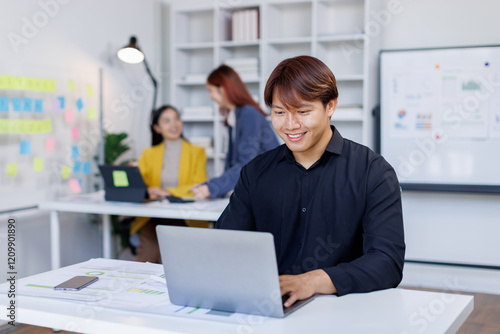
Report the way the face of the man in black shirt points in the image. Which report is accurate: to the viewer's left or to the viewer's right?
to the viewer's left

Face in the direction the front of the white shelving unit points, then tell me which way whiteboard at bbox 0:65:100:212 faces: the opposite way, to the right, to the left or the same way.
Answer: to the left

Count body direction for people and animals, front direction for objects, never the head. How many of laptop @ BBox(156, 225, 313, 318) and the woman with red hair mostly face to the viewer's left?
1

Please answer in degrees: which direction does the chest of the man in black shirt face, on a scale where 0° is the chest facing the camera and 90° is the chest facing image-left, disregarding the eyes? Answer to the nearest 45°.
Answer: approximately 45°

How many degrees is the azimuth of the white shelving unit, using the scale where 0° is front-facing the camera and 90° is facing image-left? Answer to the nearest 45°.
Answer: approximately 0°

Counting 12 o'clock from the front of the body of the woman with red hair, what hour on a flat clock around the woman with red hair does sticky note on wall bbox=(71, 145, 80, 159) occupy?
The sticky note on wall is roughly at 1 o'clock from the woman with red hair.

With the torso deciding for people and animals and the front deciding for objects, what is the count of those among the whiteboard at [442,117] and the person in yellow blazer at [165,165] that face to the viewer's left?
0

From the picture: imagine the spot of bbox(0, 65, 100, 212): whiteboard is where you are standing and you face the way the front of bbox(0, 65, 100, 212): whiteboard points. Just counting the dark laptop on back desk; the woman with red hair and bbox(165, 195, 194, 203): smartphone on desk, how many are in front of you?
3

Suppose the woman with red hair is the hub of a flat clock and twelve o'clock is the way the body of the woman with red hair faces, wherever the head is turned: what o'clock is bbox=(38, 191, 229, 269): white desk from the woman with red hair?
The white desk is roughly at 12 o'clock from the woman with red hair.

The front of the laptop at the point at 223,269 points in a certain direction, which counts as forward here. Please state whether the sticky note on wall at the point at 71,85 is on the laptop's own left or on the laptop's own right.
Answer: on the laptop's own left

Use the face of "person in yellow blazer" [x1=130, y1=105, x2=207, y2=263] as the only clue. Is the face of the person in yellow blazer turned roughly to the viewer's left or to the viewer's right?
to the viewer's right

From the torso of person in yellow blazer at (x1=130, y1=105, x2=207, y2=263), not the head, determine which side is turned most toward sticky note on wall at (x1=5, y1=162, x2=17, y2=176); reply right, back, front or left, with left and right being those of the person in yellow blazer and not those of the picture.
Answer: right

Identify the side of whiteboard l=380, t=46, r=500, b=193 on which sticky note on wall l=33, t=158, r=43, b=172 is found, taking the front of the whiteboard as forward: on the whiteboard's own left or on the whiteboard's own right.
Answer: on the whiteboard's own right

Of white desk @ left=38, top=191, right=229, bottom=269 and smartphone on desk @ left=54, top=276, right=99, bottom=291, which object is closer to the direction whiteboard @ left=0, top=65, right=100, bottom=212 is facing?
the white desk

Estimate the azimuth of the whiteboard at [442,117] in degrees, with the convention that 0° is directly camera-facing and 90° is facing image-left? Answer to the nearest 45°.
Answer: approximately 0°

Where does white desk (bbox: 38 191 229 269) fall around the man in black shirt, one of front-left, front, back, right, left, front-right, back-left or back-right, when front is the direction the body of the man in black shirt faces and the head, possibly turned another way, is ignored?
right
